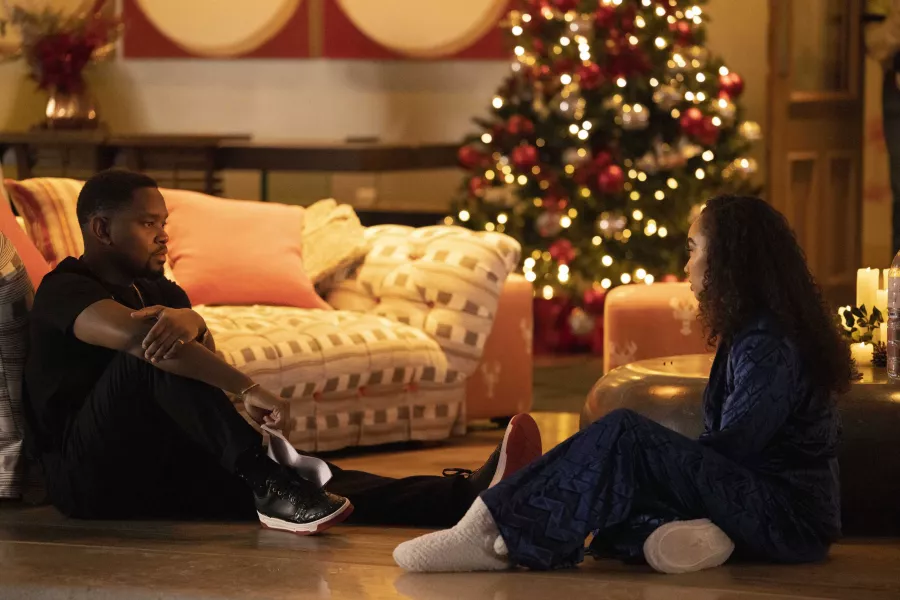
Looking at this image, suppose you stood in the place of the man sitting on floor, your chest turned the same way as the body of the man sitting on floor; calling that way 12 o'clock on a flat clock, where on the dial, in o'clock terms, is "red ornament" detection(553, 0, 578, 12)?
The red ornament is roughly at 10 o'clock from the man sitting on floor.

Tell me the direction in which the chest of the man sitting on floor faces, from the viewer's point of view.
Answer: to the viewer's right

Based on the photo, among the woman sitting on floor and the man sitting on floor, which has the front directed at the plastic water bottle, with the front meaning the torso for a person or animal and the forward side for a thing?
the man sitting on floor

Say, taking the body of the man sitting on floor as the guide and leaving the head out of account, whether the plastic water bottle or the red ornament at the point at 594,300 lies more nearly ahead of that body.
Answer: the plastic water bottle

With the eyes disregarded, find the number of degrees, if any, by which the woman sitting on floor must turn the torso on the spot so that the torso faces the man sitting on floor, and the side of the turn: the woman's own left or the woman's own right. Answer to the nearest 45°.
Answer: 0° — they already face them

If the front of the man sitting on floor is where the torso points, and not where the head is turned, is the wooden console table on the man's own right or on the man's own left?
on the man's own left

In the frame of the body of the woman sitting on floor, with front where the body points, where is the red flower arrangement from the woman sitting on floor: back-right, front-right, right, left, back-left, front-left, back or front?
front-right

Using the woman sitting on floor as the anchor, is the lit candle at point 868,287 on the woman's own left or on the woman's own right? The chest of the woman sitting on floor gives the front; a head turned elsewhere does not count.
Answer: on the woman's own right

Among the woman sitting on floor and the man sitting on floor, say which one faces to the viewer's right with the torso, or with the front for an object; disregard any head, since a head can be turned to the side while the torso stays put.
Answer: the man sitting on floor

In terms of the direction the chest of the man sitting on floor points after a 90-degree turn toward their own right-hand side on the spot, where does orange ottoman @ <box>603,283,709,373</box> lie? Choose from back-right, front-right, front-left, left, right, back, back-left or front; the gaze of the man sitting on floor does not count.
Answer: back-left

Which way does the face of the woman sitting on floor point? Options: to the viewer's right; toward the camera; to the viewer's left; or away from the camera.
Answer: to the viewer's left

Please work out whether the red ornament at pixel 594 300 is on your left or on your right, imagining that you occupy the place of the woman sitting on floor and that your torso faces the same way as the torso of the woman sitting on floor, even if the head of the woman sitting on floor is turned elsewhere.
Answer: on your right

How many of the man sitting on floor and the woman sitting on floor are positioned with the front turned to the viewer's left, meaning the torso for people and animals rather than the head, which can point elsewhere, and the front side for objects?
1

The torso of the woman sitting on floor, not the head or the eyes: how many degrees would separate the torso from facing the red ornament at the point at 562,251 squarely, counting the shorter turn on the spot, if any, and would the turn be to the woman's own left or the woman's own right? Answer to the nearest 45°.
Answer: approximately 90° to the woman's own right

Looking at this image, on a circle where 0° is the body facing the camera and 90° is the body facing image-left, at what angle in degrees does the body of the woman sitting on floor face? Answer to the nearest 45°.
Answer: approximately 90°

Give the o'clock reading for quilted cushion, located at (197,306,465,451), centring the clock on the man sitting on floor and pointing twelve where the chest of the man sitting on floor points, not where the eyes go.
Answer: The quilted cushion is roughly at 10 o'clock from the man sitting on floor.

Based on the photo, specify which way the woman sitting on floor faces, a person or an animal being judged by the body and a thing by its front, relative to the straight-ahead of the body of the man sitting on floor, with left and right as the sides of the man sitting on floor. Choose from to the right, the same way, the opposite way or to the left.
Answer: the opposite way

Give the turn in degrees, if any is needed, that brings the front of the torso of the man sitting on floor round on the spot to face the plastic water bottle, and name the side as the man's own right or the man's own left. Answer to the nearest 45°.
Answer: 0° — they already face it
